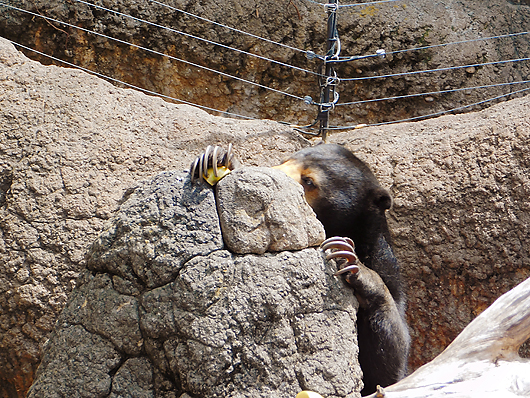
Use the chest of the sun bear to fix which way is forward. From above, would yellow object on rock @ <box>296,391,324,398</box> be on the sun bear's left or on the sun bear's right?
on the sun bear's left

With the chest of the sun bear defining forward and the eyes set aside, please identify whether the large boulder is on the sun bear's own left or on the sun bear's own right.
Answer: on the sun bear's own left

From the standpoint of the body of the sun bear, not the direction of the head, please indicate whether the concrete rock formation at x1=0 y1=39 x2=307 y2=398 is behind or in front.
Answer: in front

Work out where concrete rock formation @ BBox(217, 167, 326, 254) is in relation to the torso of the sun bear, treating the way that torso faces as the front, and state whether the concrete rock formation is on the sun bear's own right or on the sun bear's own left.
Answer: on the sun bear's own left

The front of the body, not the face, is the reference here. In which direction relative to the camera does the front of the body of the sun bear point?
to the viewer's left
